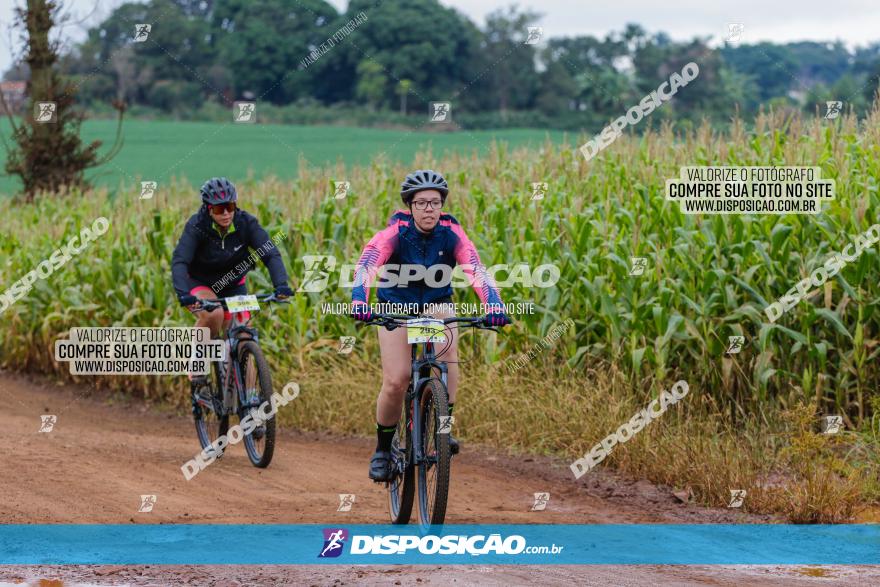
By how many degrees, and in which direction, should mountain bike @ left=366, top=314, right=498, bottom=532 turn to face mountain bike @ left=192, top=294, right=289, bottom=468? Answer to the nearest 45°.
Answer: approximately 135° to its right

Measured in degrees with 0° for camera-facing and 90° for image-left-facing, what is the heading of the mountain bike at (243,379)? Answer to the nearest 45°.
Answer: approximately 315°
